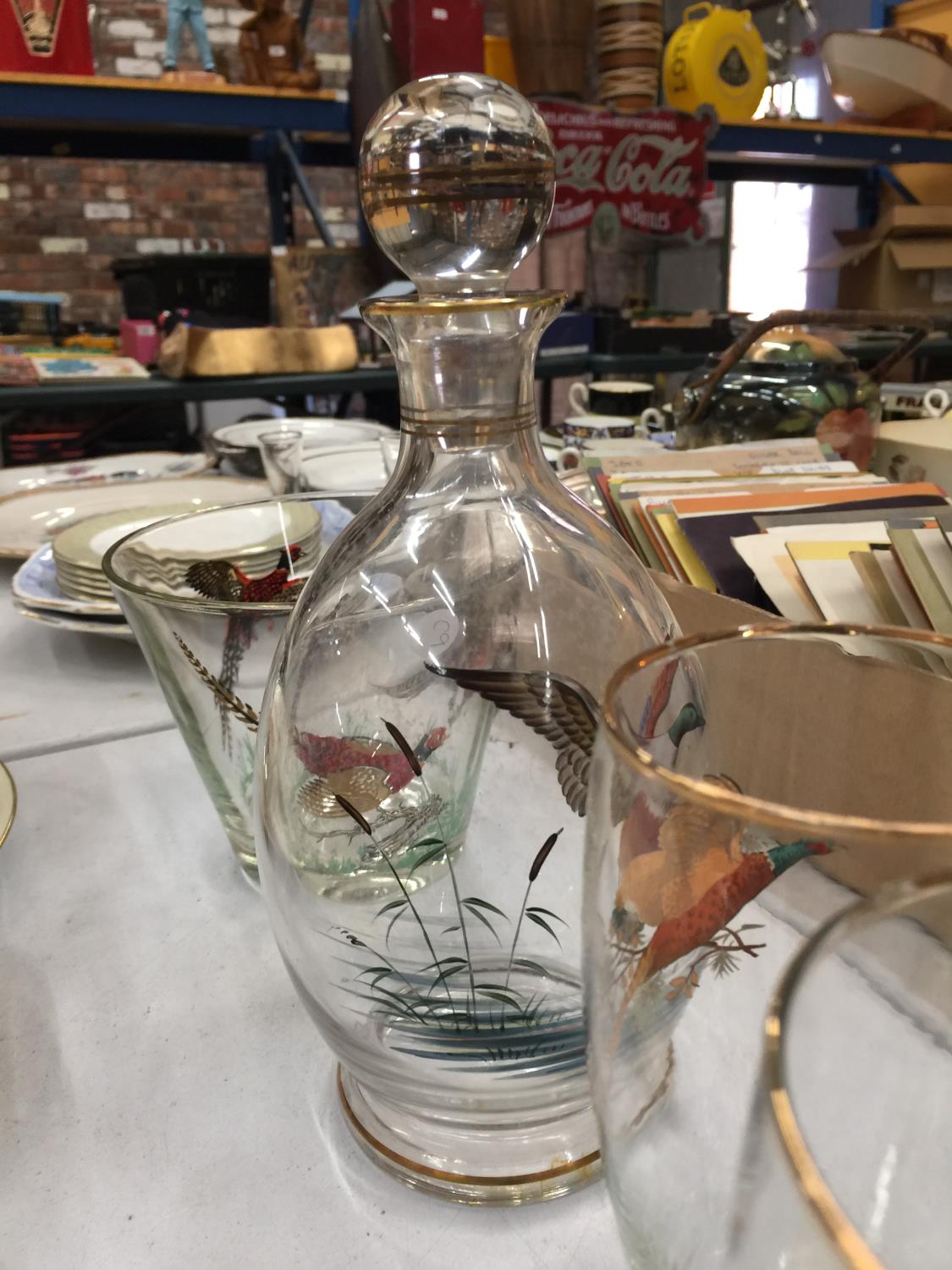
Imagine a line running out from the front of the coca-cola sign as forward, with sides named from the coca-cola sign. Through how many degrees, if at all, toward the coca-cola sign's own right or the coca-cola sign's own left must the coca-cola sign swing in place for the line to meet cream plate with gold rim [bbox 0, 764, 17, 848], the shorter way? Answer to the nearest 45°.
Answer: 0° — it already faces it

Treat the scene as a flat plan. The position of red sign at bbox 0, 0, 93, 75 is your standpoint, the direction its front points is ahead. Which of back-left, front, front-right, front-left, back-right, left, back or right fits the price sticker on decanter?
front

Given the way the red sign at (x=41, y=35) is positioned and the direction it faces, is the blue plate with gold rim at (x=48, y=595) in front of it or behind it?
in front

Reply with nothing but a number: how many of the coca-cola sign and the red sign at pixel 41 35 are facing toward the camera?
2

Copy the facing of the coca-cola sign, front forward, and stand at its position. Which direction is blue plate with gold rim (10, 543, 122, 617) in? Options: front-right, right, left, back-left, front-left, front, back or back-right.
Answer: front

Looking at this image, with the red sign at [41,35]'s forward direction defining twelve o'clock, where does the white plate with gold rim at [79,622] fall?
The white plate with gold rim is roughly at 12 o'clock from the red sign.

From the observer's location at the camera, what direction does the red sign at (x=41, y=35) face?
facing the viewer

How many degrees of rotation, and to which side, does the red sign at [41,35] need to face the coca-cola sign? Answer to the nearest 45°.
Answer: approximately 90° to its left

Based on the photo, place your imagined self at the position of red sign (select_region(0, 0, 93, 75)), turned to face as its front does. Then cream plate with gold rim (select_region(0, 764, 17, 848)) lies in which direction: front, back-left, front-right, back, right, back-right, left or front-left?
front

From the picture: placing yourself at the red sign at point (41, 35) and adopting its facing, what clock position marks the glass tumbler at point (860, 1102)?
The glass tumbler is roughly at 12 o'clock from the red sign.

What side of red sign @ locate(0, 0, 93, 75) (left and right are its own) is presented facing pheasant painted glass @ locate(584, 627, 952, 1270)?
front

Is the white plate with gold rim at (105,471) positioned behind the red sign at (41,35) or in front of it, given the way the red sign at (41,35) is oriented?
in front

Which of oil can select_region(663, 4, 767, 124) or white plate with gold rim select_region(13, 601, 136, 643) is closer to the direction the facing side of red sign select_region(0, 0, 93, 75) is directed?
the white plate with gold rim

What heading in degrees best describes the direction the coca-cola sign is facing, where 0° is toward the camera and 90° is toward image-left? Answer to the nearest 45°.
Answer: approximately 0°

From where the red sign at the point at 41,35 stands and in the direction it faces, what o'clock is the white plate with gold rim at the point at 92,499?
The white plate with gold rim is roughly at 12 o'clock from the red sign.
